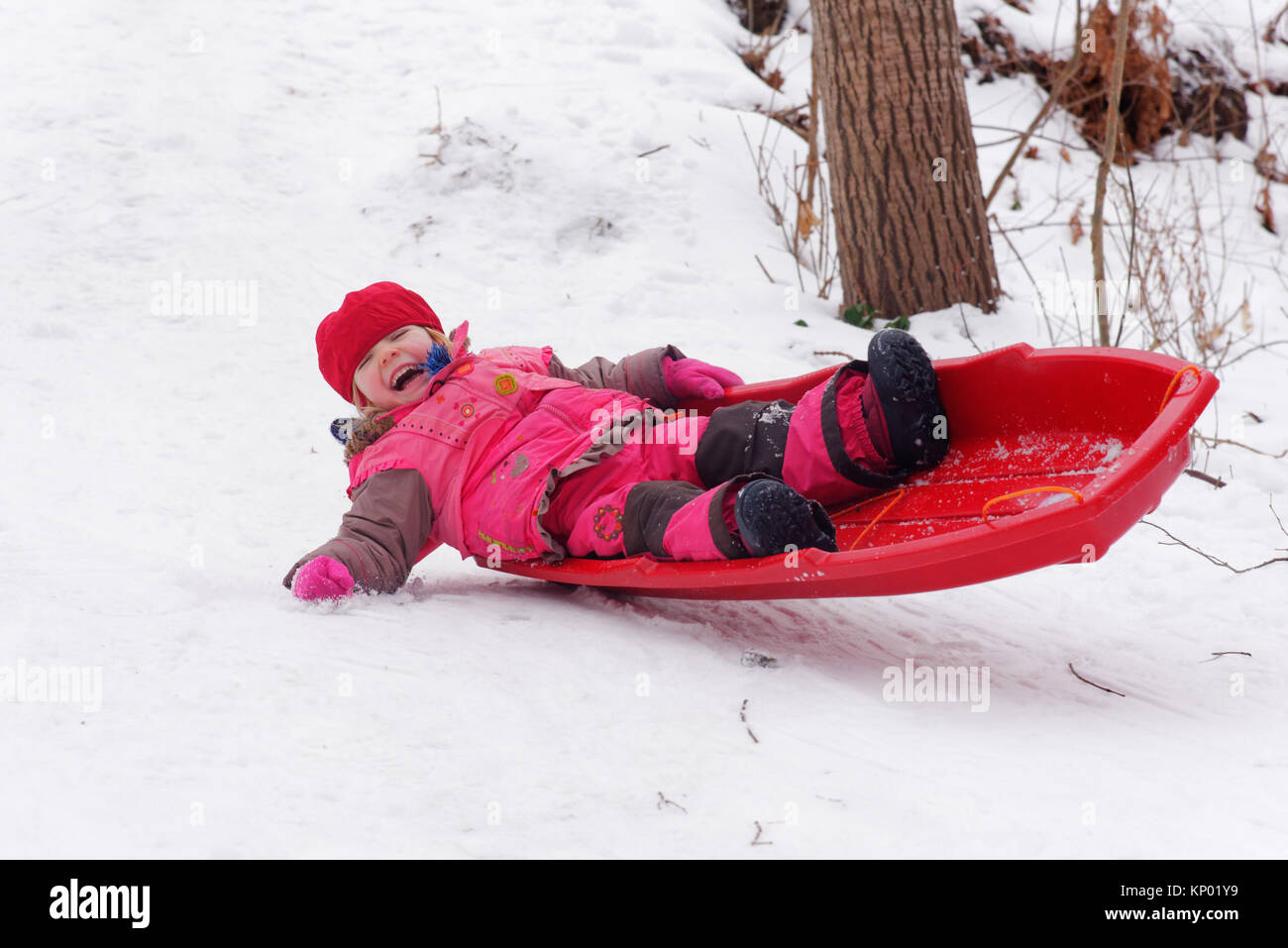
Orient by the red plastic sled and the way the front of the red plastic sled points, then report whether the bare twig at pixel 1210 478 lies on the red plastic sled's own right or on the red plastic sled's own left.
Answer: on the red plastic sled's own left

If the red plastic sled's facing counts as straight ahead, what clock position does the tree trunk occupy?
The tree trunk is roughly at 9 o'clock from the red plastic sled.

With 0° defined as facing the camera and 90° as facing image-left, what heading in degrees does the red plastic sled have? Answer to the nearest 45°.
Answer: approximately 270°

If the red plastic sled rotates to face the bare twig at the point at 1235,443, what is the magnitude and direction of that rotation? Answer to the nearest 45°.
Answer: approximately 45° to its left

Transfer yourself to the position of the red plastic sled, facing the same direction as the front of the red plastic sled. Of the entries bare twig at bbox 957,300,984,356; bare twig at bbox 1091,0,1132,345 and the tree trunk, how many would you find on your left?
3

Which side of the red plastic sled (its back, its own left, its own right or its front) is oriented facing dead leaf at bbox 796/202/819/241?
left

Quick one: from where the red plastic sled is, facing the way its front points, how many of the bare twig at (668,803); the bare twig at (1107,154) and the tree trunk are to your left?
2

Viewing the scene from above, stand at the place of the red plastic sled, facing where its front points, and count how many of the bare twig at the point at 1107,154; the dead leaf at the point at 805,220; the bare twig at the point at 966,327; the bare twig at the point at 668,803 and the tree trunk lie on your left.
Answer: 4

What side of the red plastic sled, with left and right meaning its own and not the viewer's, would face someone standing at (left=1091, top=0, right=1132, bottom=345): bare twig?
left

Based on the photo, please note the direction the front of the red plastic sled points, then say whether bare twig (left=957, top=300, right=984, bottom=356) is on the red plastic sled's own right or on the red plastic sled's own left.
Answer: on the red plastic sled's own left
